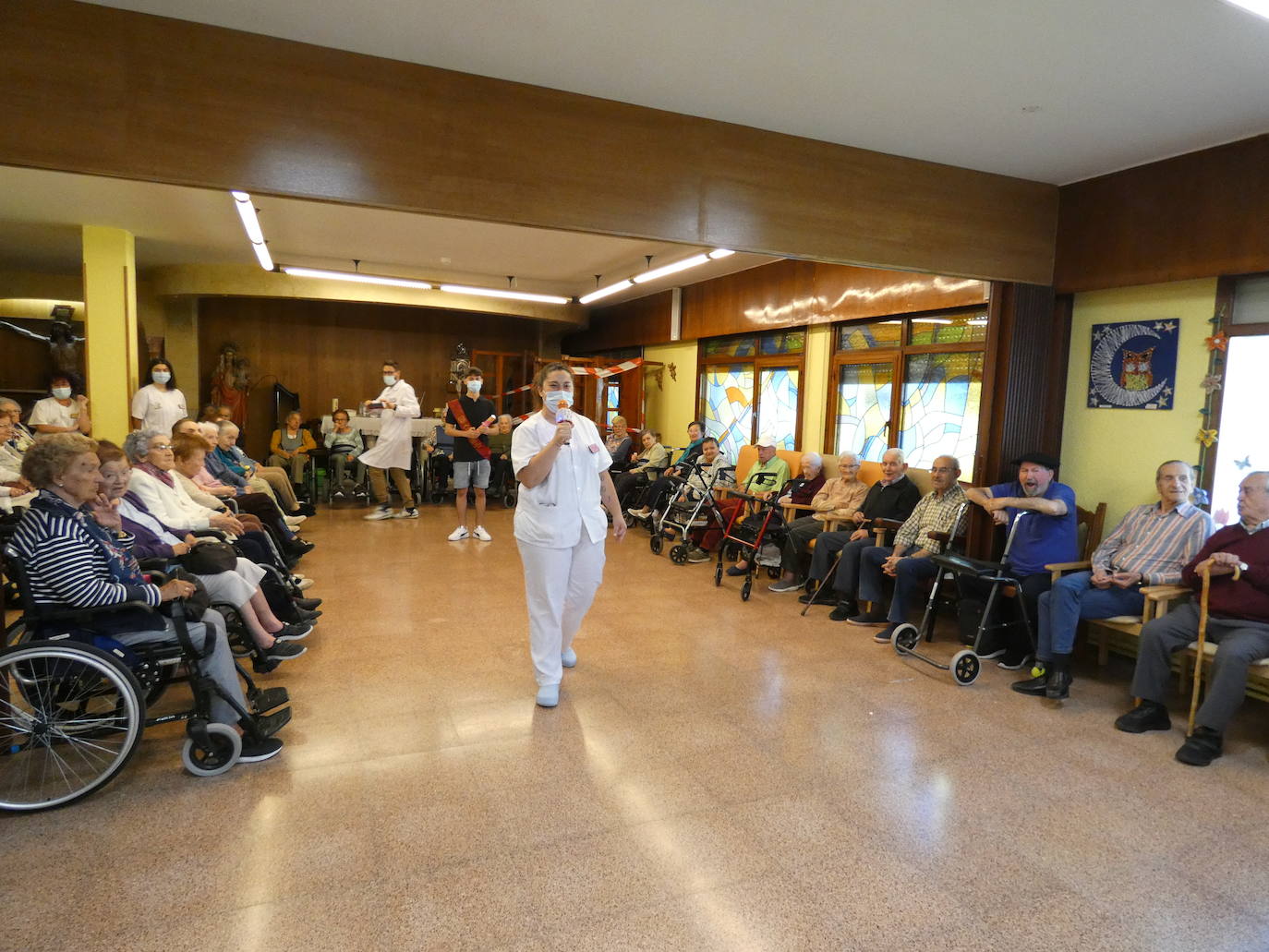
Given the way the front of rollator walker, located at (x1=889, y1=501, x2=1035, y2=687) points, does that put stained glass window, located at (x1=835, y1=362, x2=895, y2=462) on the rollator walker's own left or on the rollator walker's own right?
on the rollator walker's own right

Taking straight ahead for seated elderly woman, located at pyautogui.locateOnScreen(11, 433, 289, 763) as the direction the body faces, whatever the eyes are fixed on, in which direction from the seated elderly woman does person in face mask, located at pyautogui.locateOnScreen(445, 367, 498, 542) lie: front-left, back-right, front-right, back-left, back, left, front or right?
front-left

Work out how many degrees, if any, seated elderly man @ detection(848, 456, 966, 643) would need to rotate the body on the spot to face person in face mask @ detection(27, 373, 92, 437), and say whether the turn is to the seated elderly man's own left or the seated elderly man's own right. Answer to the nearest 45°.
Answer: approximately 45° to the seated elderly man's own right

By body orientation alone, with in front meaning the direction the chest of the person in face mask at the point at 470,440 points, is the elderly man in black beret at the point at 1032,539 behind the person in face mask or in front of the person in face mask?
in front

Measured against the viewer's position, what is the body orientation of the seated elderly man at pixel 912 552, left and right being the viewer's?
facing the viewer and to the left of the viewer

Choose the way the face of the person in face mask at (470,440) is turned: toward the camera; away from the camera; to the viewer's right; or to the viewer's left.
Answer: toward the camera

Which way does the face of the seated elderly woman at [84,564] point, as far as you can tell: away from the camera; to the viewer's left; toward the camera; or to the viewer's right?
to the viewer's right

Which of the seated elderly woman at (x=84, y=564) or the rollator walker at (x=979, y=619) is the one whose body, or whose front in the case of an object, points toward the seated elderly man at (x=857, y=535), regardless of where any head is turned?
the seated elderly woman

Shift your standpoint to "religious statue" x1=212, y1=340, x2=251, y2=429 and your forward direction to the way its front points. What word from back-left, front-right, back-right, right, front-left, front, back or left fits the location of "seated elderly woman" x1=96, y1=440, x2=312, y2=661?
front

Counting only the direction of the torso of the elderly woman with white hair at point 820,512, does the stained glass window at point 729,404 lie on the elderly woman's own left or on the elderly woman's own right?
on the elderly woman's own right

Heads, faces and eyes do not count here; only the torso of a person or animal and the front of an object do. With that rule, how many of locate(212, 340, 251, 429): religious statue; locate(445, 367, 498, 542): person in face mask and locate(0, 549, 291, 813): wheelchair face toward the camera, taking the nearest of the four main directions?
2

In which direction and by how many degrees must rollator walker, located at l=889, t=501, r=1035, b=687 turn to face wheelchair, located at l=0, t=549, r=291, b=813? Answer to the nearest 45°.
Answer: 0° — it already faces it

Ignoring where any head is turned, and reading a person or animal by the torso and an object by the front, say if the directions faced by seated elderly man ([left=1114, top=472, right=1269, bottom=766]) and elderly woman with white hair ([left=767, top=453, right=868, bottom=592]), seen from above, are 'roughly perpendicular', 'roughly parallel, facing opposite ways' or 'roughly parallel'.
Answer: roughly parallel

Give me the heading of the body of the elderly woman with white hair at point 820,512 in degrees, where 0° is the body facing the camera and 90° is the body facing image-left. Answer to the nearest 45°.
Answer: approximately 45°

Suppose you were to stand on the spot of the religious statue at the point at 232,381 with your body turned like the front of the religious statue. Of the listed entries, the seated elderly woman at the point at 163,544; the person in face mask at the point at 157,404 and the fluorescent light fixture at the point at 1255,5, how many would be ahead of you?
3

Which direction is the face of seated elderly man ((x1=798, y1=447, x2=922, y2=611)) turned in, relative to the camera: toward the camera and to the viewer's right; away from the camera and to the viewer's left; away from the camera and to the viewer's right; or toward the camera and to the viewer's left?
toward the camera and to the viewer's left

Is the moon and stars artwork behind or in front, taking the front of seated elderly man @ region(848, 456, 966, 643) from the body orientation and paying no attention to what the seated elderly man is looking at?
behind

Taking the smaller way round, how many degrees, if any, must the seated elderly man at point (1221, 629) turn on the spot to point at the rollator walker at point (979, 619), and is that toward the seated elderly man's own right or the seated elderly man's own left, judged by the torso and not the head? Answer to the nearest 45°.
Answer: approximately 45° to the seated elderly man's own right

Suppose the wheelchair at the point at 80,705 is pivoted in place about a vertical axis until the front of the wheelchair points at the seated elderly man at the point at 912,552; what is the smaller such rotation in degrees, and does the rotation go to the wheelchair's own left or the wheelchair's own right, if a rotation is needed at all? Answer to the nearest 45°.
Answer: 0° — it already faces them

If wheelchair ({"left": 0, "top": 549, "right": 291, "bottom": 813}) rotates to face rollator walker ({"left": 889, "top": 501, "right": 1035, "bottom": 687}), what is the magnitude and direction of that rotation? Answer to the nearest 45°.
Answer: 0° — it already faces it
